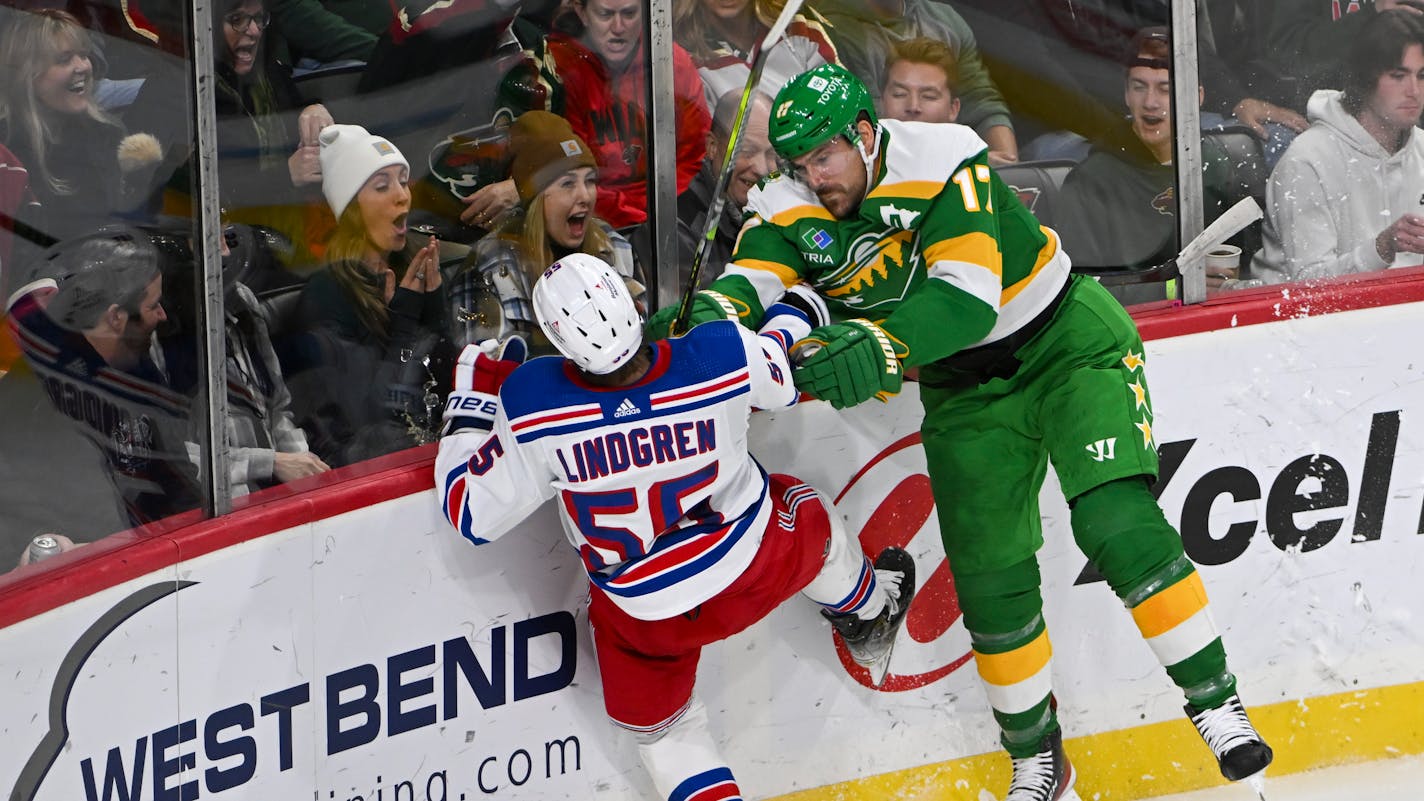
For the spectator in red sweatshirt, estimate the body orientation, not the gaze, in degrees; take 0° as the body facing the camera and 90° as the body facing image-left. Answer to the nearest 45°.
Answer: approximately 0°

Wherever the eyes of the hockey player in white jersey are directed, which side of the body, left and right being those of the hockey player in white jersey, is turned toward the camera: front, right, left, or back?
back

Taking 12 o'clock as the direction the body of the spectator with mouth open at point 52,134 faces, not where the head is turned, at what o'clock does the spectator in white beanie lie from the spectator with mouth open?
The spectator in white beanie is roughly at 10 o'clock from the spectator with mouth open.

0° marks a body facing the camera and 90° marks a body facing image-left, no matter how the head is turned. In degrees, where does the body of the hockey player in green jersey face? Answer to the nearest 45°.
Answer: approximately 45°

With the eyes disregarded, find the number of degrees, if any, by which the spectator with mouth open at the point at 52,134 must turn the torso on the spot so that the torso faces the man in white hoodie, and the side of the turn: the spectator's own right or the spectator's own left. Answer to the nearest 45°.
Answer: approximately 45° to the spectator's own left

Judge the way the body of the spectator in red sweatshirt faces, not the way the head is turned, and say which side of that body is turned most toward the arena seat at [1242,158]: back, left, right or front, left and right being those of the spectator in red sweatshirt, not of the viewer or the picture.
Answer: left

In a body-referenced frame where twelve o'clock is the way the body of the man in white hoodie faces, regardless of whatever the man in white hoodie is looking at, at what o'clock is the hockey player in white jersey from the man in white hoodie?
The hockey player in white jersey is roughly at 3 o'clock from the man in white hoodie.

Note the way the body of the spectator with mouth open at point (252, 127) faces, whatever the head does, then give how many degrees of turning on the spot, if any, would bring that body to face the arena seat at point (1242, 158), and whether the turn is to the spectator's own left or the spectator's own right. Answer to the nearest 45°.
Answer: approximately 45° to the spectator's own left

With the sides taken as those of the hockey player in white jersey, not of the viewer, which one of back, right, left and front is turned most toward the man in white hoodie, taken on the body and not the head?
right

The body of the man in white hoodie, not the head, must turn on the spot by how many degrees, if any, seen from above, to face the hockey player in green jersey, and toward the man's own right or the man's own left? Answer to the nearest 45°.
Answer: approximately 90° to the man's own right

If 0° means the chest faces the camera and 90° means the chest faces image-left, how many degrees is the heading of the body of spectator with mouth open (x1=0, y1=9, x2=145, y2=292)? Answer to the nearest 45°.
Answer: approximately 315°

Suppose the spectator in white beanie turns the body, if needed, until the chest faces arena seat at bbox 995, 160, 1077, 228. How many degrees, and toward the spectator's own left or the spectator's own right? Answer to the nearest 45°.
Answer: approximately 45° to the spectator's own left
